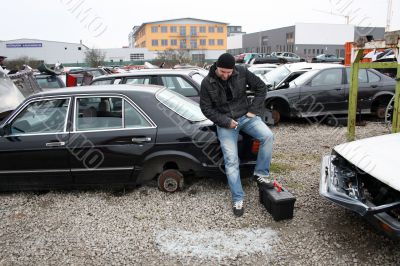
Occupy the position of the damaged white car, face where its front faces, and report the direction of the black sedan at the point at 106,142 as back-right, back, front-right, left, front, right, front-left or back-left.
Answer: front-right

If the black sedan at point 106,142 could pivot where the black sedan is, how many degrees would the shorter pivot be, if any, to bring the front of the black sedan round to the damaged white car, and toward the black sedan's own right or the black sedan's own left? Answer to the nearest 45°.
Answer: approximately 135° to the black sedan's own left

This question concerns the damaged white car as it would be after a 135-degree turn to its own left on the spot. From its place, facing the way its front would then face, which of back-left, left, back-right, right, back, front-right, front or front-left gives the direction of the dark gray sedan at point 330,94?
left

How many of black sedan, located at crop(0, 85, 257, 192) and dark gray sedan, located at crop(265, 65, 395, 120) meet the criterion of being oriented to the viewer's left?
2

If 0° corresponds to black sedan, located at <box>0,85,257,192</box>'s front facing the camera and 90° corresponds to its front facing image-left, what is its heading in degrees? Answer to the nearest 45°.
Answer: approximately 90°

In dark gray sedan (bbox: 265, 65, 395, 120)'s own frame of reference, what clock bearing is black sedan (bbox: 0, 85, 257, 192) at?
black sedan (bbox: 0, 85, 257, 192) is roughly at 10 o'clock from dark gray sedan (bbox: 265, 65, 395, 120).

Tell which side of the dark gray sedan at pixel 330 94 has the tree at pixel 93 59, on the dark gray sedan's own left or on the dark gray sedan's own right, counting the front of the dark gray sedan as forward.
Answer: on the dark gray sedan's own right

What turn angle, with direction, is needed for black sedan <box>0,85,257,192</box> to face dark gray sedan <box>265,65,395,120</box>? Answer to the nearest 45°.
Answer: approximately 135° to its right

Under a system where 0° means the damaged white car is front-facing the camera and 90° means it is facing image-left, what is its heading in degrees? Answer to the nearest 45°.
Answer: approximately 45°

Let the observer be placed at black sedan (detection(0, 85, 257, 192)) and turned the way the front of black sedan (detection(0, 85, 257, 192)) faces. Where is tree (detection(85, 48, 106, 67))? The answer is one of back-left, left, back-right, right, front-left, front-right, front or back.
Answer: right

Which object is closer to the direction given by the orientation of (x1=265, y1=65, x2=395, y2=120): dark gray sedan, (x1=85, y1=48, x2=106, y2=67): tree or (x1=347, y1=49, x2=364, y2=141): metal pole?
the tree

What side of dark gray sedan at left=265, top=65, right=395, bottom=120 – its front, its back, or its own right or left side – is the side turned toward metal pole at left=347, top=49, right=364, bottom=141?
left

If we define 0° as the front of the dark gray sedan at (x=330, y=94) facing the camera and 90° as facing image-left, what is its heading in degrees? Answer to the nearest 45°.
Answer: approximately 90°

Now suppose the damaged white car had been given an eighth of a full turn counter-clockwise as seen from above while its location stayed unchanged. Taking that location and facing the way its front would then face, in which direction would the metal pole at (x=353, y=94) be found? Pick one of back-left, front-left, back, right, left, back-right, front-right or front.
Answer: back
